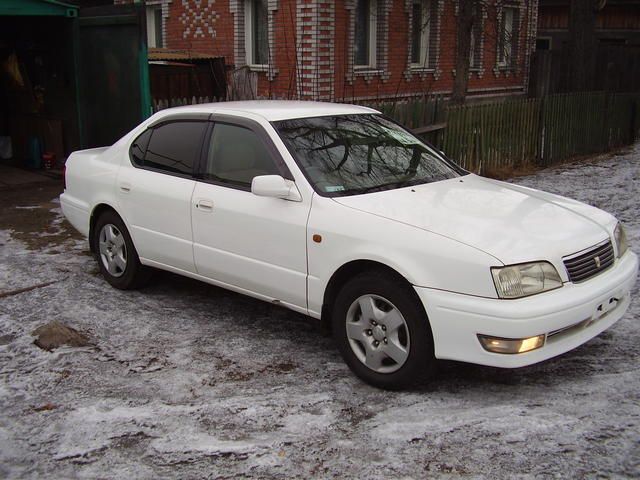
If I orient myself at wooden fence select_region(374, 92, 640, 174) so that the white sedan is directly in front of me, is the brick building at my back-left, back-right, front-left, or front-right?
back-right

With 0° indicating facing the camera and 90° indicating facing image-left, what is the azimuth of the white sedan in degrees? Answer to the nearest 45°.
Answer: approximately 315°

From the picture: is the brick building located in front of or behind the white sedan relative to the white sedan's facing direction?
behind

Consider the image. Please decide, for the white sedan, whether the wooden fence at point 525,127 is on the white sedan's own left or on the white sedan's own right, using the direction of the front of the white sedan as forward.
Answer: on the white sedan's own left

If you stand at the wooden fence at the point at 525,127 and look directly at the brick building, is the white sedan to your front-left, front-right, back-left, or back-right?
back-left
